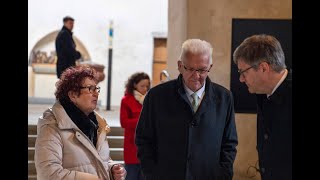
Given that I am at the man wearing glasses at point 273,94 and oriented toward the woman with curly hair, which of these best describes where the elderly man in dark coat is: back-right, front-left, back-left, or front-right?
front-right

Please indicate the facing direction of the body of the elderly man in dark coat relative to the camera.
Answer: toward the camera

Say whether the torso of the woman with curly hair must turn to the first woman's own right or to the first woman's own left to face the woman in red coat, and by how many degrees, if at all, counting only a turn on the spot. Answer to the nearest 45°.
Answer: approximately 135° to the first woman's own left

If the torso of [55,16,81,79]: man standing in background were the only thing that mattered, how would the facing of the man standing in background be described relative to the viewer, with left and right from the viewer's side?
facing to the right of the viewer

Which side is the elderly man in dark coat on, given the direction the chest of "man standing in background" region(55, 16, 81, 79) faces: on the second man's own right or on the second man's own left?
on the second man's own right

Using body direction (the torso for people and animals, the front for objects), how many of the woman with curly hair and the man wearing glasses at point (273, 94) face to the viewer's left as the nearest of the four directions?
1

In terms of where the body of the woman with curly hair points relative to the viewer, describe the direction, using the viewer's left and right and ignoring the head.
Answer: facing the viewer and to the right of the viewer

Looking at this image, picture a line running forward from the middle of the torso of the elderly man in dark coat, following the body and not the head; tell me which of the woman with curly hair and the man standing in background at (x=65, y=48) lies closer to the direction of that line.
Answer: the woman with curly hair

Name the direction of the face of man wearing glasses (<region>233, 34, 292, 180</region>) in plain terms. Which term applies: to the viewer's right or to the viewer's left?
to the viewer's left

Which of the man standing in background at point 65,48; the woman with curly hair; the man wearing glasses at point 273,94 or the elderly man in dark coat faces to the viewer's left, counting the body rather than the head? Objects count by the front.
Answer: the man wearing glasses

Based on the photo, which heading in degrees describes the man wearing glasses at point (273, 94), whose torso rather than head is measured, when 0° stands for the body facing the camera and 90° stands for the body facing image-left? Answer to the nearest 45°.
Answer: approximately 90°

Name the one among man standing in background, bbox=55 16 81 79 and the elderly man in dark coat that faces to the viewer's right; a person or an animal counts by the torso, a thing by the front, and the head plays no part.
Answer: the man standing in background

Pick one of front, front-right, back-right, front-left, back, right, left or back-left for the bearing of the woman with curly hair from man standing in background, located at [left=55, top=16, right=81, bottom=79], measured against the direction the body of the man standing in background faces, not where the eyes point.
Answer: right

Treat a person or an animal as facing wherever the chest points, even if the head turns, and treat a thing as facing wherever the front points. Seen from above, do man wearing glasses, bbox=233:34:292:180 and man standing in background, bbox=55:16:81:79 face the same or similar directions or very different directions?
very different directions

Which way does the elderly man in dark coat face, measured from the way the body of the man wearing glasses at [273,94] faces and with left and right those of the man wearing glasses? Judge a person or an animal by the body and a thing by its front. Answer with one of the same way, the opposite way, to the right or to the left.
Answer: to the left
